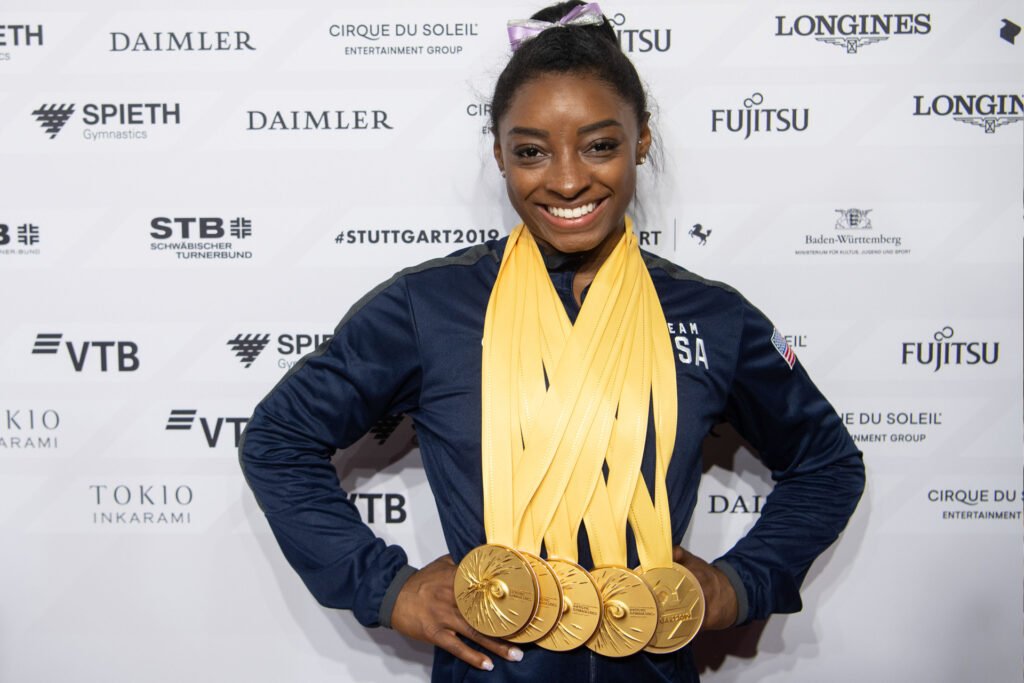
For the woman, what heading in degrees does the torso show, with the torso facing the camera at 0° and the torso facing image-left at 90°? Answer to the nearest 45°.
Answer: approximately 0°
